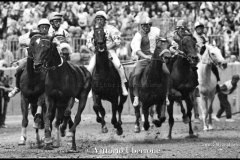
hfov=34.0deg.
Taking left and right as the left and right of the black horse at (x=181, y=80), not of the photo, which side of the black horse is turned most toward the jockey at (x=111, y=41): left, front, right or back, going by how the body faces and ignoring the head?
right

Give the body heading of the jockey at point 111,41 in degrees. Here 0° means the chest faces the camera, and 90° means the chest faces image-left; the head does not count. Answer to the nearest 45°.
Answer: approximately 0°

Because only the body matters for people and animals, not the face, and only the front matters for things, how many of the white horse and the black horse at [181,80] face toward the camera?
2

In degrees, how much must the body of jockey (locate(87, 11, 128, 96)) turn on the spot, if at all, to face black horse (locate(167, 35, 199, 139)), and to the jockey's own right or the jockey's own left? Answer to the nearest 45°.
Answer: approximately 90° to the jockey's own left

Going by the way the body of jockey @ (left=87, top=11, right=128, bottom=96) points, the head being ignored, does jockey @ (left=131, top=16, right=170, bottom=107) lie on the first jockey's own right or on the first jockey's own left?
on the first jockey's own left

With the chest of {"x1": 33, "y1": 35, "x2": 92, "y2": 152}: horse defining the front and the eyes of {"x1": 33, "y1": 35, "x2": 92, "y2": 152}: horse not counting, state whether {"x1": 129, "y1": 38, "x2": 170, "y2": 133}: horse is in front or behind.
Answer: behind
